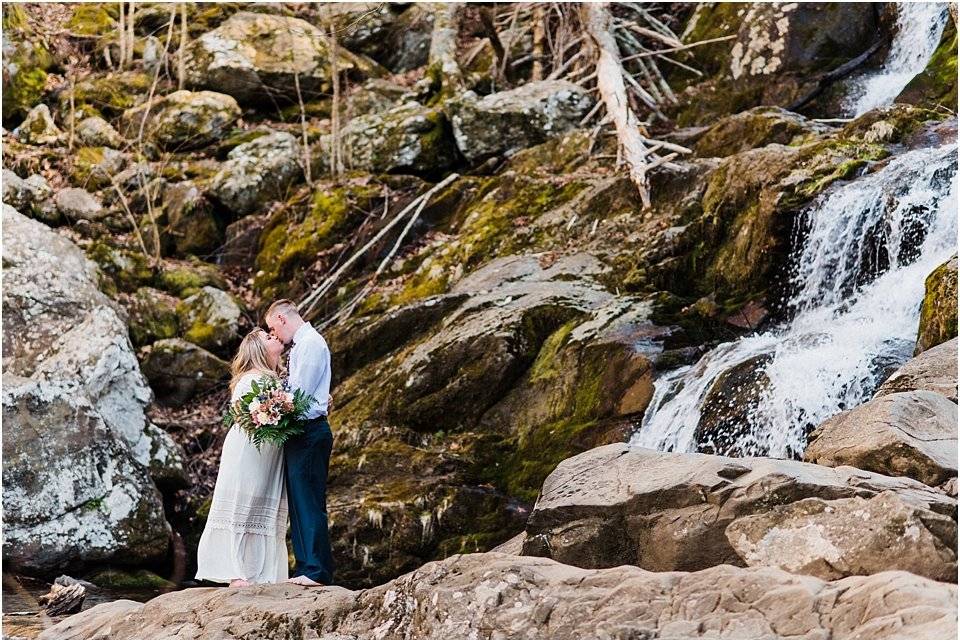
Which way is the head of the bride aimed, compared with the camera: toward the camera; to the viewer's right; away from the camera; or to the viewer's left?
to the viewer's right

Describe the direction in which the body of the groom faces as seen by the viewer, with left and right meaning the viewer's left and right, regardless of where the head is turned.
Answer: facing to the left of the viewer

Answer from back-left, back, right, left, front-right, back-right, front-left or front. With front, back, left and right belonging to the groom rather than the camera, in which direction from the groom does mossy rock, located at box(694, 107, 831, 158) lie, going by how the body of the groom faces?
back-right

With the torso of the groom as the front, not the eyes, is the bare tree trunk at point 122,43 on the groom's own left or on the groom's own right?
on the groom's own right

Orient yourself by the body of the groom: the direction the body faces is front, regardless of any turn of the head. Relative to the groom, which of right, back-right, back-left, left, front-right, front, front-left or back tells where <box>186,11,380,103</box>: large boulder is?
right

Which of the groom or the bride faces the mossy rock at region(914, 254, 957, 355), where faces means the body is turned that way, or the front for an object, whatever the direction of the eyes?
the bride

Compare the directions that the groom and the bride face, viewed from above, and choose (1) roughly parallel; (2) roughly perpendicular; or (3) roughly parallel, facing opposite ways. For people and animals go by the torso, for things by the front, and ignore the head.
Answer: roughly parallel, facing opposite ways

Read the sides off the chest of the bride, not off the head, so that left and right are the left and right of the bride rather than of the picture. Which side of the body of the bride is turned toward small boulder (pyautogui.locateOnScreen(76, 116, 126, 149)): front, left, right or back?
left

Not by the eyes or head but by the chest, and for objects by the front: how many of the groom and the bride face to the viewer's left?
1

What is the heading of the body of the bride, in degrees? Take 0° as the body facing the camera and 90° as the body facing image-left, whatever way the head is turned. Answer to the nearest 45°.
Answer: approximately 270°

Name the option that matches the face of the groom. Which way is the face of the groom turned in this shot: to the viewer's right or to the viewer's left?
to the viewer's left

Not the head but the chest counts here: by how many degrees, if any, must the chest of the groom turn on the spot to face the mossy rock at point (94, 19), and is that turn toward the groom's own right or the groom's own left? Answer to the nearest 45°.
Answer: approximately 90° to the groom's own right

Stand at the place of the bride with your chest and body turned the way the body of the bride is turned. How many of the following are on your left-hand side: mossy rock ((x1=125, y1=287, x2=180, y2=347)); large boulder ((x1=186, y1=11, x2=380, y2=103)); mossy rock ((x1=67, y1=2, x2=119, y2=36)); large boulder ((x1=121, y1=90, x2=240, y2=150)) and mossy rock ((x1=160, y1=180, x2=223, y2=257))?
5
